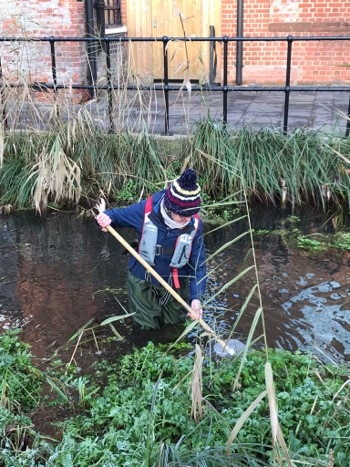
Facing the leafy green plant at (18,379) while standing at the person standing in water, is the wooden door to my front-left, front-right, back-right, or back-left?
back-right

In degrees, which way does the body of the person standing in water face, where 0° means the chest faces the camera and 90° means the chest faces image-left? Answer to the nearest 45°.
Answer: approximately 0°

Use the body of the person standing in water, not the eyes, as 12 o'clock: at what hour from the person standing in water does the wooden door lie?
The wooden door is roughly at 6 o'clock from the person standing in water.

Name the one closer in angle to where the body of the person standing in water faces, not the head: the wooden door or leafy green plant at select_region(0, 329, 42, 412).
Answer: the leafy green plant

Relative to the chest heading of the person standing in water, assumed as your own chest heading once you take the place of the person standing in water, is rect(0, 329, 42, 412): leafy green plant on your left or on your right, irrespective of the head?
on your right
